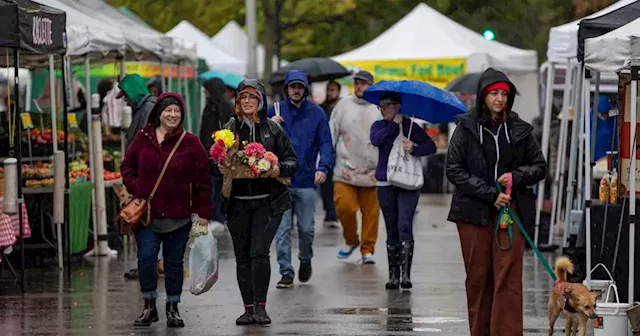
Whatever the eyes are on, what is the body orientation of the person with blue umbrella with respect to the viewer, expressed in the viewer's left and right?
facing the viewer

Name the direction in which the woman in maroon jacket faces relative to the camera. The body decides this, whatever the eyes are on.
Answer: toward the camera

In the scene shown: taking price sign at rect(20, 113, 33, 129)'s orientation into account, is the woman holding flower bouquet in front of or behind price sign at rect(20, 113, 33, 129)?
in front

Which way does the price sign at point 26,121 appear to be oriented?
toward the camera

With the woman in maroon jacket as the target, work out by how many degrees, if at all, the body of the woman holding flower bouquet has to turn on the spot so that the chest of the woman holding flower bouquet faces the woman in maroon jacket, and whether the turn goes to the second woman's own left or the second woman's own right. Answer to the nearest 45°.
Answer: approximately 90° to the second woman's own right

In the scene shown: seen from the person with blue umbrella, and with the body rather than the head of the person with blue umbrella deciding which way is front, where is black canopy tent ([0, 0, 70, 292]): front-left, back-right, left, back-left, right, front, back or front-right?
right
